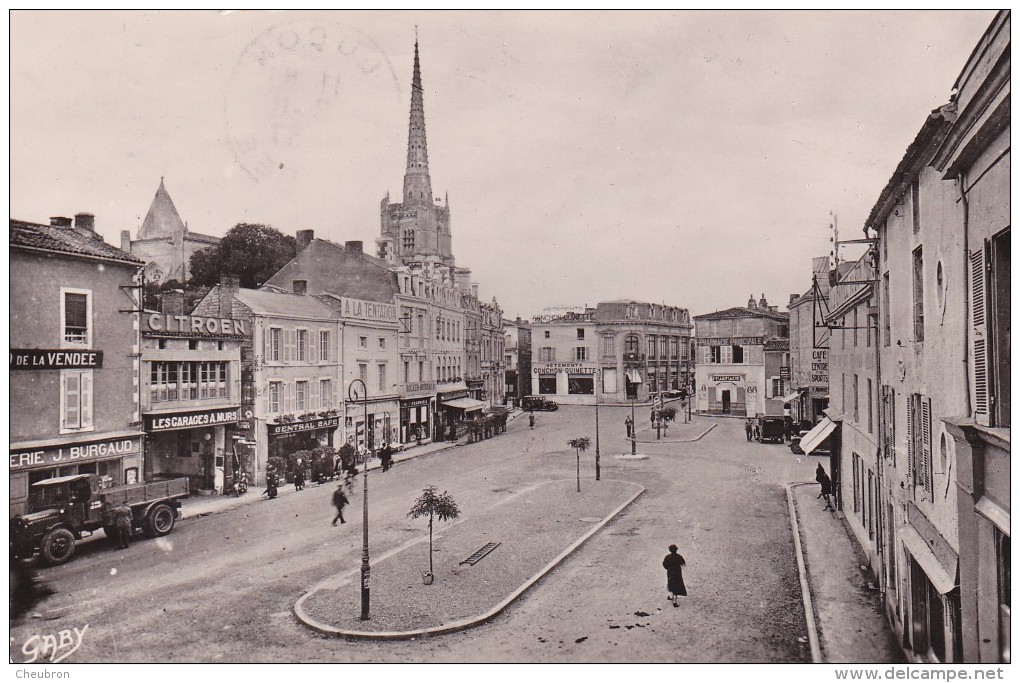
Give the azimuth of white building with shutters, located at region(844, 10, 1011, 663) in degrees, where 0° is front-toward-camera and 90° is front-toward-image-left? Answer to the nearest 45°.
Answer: approximately 90°

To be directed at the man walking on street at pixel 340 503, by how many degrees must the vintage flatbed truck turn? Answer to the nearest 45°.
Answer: approximately 135° to its left

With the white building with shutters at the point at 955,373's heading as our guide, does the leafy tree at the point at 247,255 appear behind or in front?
in front

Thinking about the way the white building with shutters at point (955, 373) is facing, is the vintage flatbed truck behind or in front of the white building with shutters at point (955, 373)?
in front

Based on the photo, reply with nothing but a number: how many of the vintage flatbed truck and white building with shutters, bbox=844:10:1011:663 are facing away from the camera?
0
